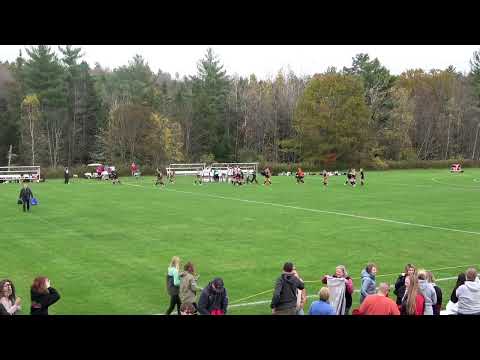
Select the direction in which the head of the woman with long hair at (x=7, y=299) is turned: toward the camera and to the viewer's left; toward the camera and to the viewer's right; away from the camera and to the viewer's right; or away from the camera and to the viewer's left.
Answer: toward the camera and to the viewer's right

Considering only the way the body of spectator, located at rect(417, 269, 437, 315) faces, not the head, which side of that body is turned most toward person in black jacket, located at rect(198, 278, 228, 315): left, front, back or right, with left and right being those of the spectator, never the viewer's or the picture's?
left

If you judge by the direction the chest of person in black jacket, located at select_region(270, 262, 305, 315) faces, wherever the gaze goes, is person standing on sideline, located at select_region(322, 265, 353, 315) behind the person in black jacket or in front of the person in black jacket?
in front

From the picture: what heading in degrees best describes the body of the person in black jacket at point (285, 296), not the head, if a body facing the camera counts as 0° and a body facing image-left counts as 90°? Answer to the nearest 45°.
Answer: approximately 180°

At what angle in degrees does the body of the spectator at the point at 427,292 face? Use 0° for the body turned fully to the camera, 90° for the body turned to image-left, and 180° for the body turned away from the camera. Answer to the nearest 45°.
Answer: approximately 135°

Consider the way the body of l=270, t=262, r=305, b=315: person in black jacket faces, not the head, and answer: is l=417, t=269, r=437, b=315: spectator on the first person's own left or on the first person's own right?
on the first person's own right

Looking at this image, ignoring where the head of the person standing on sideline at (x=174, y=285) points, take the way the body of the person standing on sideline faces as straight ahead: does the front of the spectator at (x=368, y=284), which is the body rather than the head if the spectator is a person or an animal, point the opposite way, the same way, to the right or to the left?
the same way

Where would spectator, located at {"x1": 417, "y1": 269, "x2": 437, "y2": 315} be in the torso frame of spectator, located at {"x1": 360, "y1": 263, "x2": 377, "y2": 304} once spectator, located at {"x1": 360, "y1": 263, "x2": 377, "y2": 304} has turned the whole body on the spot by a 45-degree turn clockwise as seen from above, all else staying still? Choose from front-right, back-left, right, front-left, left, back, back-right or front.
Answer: front

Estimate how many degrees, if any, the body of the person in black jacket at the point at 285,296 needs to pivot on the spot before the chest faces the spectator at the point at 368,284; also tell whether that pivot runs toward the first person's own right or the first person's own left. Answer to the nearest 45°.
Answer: approximately 45° to the first person's own right
